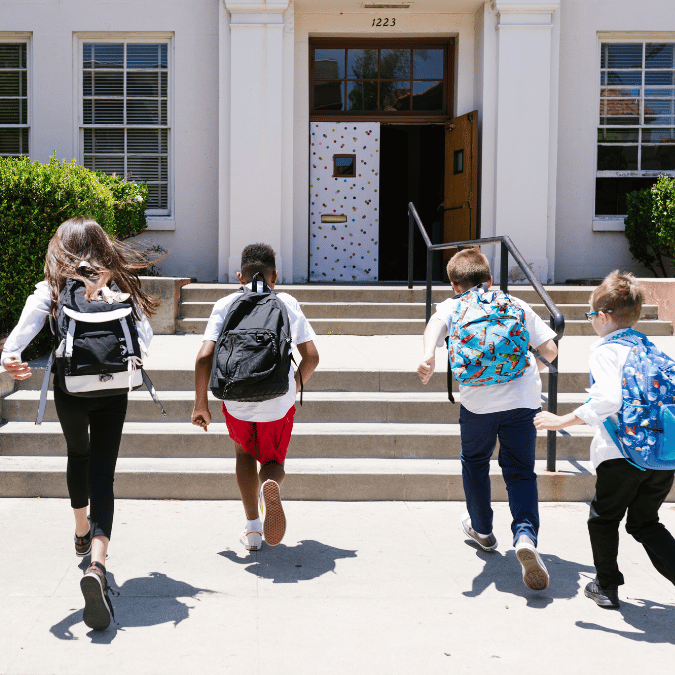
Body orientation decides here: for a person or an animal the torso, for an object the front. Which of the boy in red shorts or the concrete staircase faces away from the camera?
the boy in red shorts

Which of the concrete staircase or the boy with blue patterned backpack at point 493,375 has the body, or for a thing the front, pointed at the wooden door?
the boy with blue patterned backpack

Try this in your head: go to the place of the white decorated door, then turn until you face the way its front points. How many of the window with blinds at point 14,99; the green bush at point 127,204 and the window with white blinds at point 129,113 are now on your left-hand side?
0

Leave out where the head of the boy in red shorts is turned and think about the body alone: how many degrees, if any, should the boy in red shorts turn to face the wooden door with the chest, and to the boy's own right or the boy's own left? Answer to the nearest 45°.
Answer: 0° — they already face it

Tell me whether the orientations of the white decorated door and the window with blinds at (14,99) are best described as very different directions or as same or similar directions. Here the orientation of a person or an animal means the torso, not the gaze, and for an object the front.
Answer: same or similar directions

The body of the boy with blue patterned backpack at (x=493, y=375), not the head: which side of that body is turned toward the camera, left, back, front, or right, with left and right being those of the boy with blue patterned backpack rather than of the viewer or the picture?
back

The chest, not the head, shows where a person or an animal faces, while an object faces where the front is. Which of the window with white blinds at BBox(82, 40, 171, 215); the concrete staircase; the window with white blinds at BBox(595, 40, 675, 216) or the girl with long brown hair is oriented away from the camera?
the girl with long brown hair

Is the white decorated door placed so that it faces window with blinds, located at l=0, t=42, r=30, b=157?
no

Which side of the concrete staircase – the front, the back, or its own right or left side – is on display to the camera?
front

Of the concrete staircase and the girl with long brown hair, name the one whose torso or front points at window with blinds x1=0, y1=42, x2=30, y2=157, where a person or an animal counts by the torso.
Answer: the girl with long brown hair

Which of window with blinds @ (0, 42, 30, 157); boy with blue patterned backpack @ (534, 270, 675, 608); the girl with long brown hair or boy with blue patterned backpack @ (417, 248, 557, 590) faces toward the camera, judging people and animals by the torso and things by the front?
the window with blinds

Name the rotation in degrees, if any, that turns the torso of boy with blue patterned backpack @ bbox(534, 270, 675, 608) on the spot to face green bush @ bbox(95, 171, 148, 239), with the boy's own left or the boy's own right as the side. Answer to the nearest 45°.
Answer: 0° — they already face it

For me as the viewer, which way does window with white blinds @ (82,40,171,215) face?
facing the viewer

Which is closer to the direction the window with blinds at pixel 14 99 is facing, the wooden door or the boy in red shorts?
the boy in red shorts

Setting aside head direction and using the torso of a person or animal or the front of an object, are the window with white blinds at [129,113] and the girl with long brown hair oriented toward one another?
yes

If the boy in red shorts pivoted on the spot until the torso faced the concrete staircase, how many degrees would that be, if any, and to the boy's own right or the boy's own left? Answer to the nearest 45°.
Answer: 0° — they already face it

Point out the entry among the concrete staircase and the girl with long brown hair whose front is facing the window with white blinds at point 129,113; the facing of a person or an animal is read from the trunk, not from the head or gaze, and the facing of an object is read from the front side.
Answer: the girl with long brown hair

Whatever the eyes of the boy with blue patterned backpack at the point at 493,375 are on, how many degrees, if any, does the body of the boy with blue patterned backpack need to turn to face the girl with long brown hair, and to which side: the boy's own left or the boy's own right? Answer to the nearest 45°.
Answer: approximately 90° to the boy's own left

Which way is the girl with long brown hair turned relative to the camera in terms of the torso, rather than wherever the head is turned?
away from the camera

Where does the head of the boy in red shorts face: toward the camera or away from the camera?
away from the camera

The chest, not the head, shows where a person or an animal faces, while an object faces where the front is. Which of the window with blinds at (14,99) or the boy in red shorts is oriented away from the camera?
the boy in red shorts
